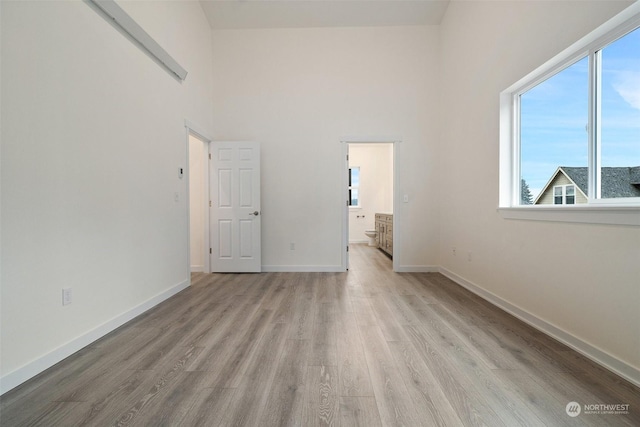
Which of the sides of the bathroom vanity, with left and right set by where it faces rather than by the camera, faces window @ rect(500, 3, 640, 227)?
left

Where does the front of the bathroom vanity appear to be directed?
to the viewer's left

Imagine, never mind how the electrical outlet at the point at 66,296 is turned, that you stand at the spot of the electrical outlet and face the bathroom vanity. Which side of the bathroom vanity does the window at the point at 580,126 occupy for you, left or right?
right

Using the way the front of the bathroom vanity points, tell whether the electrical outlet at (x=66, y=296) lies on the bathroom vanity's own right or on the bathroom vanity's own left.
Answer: on the bathroom vanity's own left
